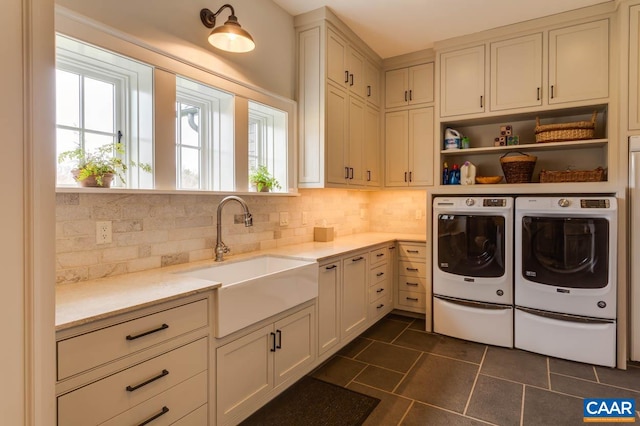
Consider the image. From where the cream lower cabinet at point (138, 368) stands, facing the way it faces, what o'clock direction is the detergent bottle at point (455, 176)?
The detergent bottle is roughly at 10 o'clock from the cream lower cabinet.

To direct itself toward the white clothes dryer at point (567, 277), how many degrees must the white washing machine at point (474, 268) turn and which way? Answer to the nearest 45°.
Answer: approximately 90° to its left

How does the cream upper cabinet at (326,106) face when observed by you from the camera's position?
facing the viewer and to the right of the viewer

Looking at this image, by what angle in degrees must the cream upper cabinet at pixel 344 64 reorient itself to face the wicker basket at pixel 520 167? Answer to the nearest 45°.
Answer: approximately 45° to its left

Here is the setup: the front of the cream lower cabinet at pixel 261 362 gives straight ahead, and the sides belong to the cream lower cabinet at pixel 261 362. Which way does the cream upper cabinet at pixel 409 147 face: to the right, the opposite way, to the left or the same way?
to the right

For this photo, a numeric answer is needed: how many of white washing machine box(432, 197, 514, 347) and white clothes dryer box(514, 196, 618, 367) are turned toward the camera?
2

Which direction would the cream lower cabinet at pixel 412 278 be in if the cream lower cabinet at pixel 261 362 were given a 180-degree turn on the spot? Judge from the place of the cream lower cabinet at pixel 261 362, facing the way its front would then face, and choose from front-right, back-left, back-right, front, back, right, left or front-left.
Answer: right

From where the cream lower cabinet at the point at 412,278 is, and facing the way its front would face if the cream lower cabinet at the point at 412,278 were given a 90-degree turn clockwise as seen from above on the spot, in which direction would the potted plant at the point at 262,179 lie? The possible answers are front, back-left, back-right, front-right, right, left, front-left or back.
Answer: front-left

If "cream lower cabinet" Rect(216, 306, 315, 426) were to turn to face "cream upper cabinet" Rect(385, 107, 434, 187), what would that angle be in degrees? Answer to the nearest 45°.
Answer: approximately 90° to its left

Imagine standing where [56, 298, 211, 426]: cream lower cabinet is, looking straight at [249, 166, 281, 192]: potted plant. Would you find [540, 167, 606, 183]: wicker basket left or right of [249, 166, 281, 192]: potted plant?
right

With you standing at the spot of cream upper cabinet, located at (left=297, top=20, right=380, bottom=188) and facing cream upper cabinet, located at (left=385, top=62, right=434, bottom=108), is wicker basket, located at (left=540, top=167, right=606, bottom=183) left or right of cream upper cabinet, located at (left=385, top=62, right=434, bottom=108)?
right

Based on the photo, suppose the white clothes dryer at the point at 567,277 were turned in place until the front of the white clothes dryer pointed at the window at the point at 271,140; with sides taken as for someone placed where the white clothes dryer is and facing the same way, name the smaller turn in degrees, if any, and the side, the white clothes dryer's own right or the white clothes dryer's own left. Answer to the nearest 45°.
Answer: approximately 45° to the white clothes dryer's own right

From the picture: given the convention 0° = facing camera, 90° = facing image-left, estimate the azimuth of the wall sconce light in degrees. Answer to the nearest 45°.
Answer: approximately 315°

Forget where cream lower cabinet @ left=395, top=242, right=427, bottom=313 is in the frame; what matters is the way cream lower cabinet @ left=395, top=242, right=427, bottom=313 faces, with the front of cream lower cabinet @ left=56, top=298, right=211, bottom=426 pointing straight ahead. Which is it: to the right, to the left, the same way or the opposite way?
to the right

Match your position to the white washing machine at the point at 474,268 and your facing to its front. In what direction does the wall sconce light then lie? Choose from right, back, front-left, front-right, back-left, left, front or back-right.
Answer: front-right

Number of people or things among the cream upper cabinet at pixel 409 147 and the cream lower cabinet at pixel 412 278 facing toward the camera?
2
